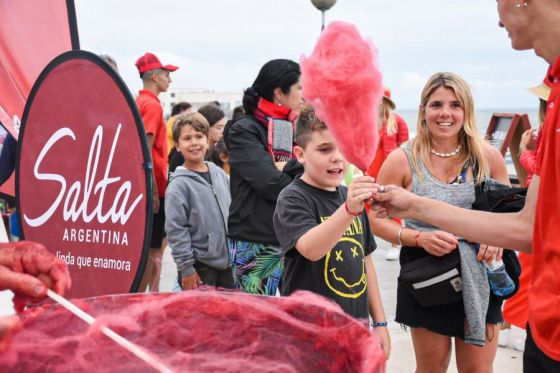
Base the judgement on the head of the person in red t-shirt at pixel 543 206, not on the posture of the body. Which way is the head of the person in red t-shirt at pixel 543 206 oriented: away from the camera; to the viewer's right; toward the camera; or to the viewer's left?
to the viewer's left

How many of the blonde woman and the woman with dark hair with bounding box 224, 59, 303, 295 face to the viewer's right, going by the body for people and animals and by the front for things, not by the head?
1

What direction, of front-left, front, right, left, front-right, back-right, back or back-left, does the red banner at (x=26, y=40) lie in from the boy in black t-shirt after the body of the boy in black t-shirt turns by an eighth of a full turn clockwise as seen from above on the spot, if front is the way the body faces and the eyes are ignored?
right

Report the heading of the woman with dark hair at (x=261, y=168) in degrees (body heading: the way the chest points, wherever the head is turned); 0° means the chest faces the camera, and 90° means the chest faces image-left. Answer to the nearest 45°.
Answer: approximately 270°

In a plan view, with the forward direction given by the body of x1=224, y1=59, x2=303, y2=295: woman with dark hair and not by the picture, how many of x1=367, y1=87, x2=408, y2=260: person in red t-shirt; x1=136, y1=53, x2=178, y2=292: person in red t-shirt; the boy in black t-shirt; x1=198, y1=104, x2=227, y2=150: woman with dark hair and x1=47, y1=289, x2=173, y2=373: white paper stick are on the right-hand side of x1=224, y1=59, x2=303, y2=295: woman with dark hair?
2

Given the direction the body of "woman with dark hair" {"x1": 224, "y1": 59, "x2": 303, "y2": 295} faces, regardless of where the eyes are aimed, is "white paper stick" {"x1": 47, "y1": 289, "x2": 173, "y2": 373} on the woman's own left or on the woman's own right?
on the woman's own right

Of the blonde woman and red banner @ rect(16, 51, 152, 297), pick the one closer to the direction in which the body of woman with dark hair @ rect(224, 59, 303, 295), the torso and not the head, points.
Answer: the blonde woman

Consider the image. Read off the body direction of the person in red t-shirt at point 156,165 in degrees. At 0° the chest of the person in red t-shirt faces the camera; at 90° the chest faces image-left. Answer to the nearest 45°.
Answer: approximately 270°

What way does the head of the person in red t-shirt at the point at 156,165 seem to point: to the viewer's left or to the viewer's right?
to the viewer's right

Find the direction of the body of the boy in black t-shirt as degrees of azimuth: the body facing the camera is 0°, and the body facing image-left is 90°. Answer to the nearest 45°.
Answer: approximately 315°

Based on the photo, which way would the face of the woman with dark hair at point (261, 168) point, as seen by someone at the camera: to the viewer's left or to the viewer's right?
to the viewer's right
